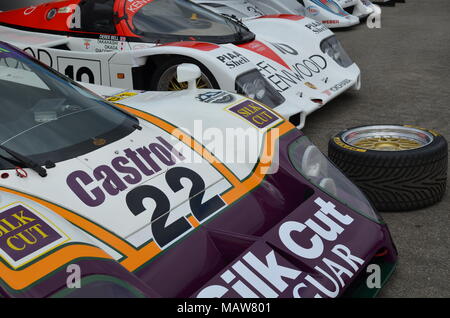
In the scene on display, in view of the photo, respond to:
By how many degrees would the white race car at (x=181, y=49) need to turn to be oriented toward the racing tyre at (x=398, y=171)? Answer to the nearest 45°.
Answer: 0° — it already faces it

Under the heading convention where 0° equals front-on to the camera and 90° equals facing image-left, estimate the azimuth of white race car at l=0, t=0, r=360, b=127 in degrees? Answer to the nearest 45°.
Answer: approximately 315°

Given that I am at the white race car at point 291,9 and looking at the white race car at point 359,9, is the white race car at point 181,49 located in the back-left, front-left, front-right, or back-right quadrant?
back-right

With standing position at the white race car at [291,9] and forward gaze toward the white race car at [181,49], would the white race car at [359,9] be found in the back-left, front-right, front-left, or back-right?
back-left

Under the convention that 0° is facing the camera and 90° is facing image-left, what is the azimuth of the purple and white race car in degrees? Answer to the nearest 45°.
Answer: approximately 315°

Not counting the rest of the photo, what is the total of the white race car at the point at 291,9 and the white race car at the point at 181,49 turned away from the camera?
0

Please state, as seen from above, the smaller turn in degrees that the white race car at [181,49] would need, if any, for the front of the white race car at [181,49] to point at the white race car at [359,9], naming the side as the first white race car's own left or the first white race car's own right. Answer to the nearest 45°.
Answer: approximately 90° to the first white race car's own left

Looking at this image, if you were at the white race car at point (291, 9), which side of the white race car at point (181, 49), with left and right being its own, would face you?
left

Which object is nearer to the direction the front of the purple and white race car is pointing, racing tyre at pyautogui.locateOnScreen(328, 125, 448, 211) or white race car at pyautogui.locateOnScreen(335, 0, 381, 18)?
the racing tyre

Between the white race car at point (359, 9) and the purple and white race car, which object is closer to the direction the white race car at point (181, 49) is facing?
the purple and white race car

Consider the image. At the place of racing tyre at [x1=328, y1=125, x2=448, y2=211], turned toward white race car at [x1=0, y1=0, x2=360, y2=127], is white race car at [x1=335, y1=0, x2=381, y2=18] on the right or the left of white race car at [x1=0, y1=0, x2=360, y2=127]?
right

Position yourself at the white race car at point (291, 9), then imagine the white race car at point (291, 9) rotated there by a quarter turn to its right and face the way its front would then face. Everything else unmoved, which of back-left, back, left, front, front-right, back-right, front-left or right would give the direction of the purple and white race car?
front-left
